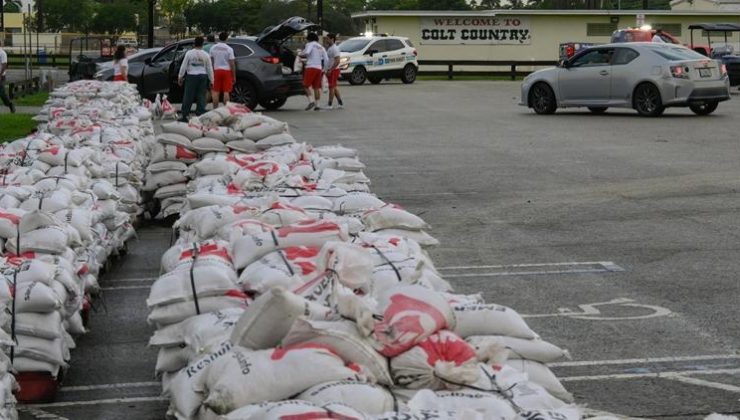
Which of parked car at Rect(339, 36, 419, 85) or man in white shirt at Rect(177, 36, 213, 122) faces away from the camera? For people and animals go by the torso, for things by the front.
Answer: the man in white shirt

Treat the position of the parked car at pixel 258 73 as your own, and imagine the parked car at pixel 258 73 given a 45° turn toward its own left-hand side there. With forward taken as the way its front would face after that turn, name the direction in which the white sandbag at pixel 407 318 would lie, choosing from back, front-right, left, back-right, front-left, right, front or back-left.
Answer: left

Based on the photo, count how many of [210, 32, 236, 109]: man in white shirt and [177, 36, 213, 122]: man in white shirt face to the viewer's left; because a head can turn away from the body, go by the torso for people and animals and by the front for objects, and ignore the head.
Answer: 0

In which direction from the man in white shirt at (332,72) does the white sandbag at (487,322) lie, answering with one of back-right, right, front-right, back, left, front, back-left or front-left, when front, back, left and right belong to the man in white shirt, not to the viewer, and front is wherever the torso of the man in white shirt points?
left

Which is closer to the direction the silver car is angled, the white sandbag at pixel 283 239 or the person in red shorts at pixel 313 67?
the person in red shorts

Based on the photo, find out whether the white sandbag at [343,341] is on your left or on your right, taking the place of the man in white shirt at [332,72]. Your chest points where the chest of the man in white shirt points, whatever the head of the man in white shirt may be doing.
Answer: on your left

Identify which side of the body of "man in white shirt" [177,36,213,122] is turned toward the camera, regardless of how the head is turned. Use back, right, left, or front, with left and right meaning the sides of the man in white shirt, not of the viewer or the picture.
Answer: back

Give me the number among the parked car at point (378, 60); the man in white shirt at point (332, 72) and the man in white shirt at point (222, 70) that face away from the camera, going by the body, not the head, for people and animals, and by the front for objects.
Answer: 1

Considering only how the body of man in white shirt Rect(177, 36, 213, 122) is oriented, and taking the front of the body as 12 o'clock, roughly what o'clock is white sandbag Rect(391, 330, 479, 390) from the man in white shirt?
The white sandbag is roughly at 6 o'clock from the man in white shirt.

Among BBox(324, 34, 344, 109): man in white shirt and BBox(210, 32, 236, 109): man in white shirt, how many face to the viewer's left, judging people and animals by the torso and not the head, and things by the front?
1

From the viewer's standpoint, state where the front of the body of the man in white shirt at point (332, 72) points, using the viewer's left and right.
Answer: facing to the left of the viewer

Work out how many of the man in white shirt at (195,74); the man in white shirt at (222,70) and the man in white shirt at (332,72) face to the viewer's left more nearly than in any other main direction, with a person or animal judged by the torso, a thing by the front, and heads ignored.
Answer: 1

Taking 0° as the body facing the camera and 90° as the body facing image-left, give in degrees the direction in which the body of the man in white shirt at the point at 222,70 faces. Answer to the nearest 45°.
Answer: approximately 180°

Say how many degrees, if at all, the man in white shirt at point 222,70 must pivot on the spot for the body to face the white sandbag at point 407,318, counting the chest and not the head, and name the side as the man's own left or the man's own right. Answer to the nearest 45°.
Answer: approximately 180°
